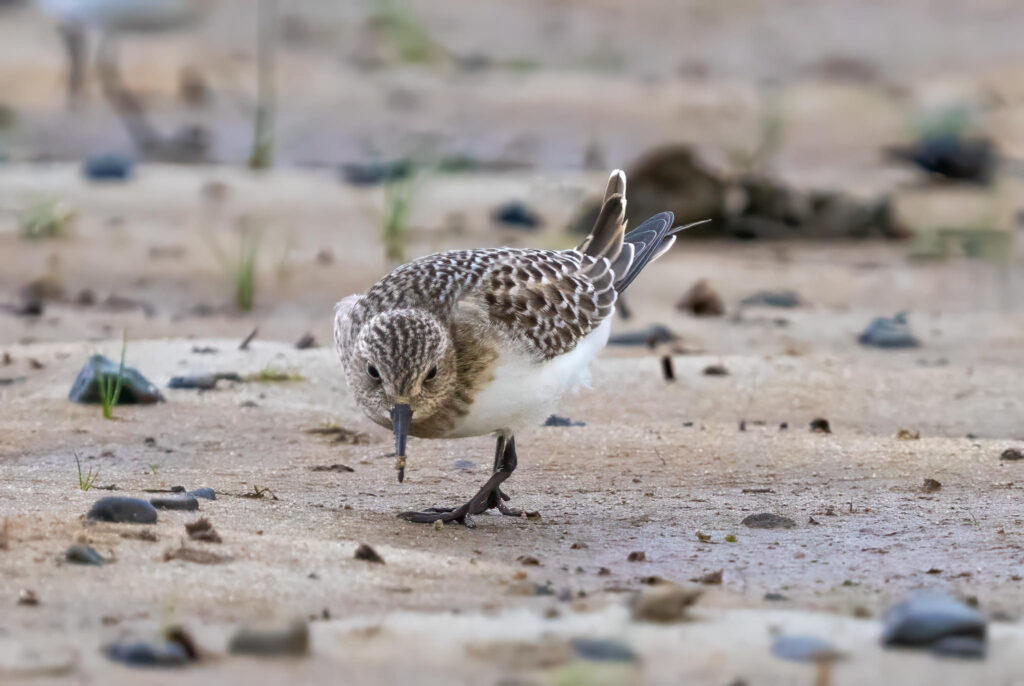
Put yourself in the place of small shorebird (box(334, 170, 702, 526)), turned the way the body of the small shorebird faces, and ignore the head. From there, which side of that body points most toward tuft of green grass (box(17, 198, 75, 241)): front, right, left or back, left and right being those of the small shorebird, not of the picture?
right

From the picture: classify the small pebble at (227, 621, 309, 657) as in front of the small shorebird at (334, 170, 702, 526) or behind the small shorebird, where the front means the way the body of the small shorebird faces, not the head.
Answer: in front

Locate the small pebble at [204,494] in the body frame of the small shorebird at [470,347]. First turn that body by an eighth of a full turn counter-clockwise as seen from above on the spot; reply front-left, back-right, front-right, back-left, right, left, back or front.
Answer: right

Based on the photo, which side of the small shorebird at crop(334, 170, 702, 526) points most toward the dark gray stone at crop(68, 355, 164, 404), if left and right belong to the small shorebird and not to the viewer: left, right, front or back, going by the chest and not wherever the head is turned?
right

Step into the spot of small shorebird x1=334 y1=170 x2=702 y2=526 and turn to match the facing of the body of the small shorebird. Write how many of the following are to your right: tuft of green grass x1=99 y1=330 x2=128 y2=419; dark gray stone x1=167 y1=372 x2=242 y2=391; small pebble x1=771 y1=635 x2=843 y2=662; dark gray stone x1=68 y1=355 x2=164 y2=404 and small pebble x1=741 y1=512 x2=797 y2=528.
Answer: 3

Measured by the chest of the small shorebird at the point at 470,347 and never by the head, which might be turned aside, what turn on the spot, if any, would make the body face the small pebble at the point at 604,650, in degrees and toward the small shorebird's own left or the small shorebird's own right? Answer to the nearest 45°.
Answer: approximately 45° to the small shorebird's own left

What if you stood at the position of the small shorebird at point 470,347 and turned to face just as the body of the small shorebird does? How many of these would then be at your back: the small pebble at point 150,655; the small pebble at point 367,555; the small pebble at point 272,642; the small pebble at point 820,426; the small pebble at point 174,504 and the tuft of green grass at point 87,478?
1

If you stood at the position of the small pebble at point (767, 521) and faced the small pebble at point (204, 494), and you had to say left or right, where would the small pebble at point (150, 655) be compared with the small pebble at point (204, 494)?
left

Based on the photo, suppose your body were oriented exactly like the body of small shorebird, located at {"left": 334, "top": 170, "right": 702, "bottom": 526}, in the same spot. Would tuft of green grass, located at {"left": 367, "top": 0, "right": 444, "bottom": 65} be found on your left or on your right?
on your right

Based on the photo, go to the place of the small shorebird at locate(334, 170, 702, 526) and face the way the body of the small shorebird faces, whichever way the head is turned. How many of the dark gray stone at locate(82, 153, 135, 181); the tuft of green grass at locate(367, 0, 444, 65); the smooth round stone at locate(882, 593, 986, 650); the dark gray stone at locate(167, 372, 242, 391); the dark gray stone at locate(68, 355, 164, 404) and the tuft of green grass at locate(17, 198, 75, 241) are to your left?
1

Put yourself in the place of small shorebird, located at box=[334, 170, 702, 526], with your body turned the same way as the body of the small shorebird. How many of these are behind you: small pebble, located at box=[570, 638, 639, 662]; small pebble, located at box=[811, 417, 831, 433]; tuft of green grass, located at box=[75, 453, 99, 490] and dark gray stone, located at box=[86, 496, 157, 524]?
1

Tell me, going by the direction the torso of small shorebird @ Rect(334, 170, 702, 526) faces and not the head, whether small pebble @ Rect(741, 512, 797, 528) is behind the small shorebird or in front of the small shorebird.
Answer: behind

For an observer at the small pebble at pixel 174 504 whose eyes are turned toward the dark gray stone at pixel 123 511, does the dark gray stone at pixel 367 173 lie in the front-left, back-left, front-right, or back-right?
back-right

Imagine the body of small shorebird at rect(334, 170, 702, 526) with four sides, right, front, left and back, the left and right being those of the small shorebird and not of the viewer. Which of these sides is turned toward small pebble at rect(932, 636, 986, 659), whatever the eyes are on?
left

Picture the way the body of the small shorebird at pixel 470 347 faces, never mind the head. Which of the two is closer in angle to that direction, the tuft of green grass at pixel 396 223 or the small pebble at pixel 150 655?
the small pebble

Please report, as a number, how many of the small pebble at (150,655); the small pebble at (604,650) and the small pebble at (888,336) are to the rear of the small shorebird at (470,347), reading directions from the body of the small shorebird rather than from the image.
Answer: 1

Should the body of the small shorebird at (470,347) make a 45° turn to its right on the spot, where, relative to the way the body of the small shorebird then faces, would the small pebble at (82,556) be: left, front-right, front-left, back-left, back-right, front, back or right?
front-left

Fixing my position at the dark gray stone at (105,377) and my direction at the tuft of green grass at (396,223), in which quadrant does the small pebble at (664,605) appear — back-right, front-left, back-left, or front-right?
back-right

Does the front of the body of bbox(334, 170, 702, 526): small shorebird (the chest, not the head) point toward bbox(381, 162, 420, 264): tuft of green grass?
no

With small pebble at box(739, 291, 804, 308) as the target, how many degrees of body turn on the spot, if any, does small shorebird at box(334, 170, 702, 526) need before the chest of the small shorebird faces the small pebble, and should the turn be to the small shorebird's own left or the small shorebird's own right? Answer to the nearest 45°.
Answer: approximately 135° to the small shorebird's own right

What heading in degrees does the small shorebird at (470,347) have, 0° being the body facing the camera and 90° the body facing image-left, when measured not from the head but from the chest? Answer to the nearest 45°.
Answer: approximately 45°
